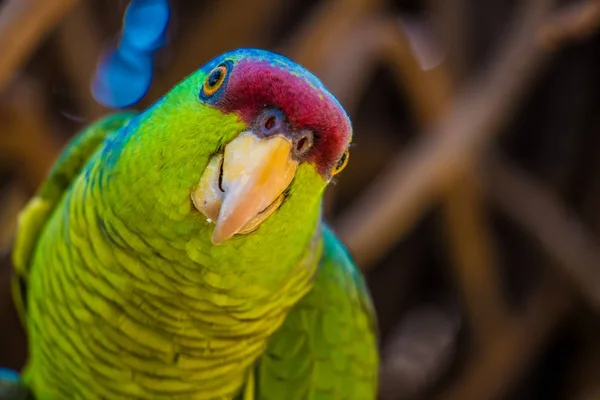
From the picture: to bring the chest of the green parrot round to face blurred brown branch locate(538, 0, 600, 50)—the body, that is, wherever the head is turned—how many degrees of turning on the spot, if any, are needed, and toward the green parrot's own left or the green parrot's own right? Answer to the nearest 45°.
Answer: approximately 180°

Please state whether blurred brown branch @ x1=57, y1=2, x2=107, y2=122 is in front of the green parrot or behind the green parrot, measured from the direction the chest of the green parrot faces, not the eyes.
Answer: behind

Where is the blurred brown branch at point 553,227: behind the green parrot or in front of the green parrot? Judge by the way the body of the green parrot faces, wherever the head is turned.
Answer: behind

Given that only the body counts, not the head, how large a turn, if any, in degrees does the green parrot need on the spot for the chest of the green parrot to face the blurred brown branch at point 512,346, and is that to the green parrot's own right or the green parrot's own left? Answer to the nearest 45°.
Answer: approximately 135° to the green parrot's own left

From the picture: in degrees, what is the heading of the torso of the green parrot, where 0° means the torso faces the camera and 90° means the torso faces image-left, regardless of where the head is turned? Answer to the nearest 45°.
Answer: approximately 0°
